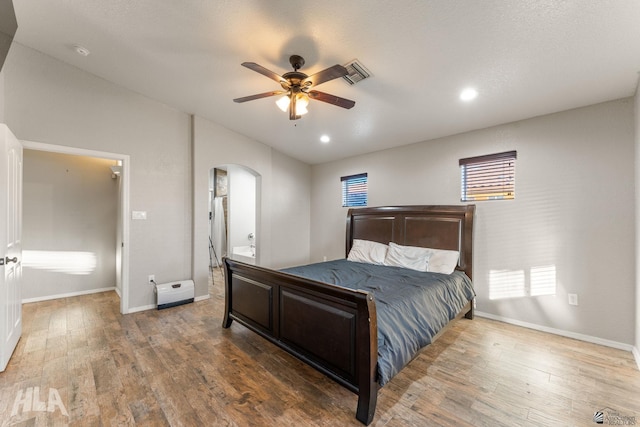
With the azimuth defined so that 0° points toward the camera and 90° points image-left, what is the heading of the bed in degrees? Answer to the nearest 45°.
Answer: approximately 45°

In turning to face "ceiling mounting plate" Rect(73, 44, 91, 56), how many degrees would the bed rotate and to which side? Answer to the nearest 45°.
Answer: approximately 45° to its right

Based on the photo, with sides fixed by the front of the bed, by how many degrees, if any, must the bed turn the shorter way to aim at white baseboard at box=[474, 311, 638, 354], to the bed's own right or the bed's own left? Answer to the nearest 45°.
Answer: approximately 135° to the bed's own left

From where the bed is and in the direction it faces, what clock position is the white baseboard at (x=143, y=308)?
The white baseboard is roughly at 2 o'clock from the bed.

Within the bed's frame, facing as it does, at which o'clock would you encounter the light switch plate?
The light switch plate is roughly at 2 o'clock from the bed.

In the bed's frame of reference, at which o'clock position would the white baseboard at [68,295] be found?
The white baseboard is roughly at 2 o'clock from the bed.

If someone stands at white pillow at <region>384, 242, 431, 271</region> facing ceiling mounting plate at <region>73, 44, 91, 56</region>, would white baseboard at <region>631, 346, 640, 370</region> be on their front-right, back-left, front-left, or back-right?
back-left
